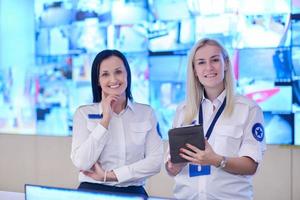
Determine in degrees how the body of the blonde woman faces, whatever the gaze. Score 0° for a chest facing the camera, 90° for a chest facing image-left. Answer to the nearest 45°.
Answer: approximately 45°

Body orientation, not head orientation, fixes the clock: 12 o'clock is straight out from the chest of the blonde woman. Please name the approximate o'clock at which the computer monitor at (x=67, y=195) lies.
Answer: The computer monitor is roughly at 12 o'clock from the blonde woman.
